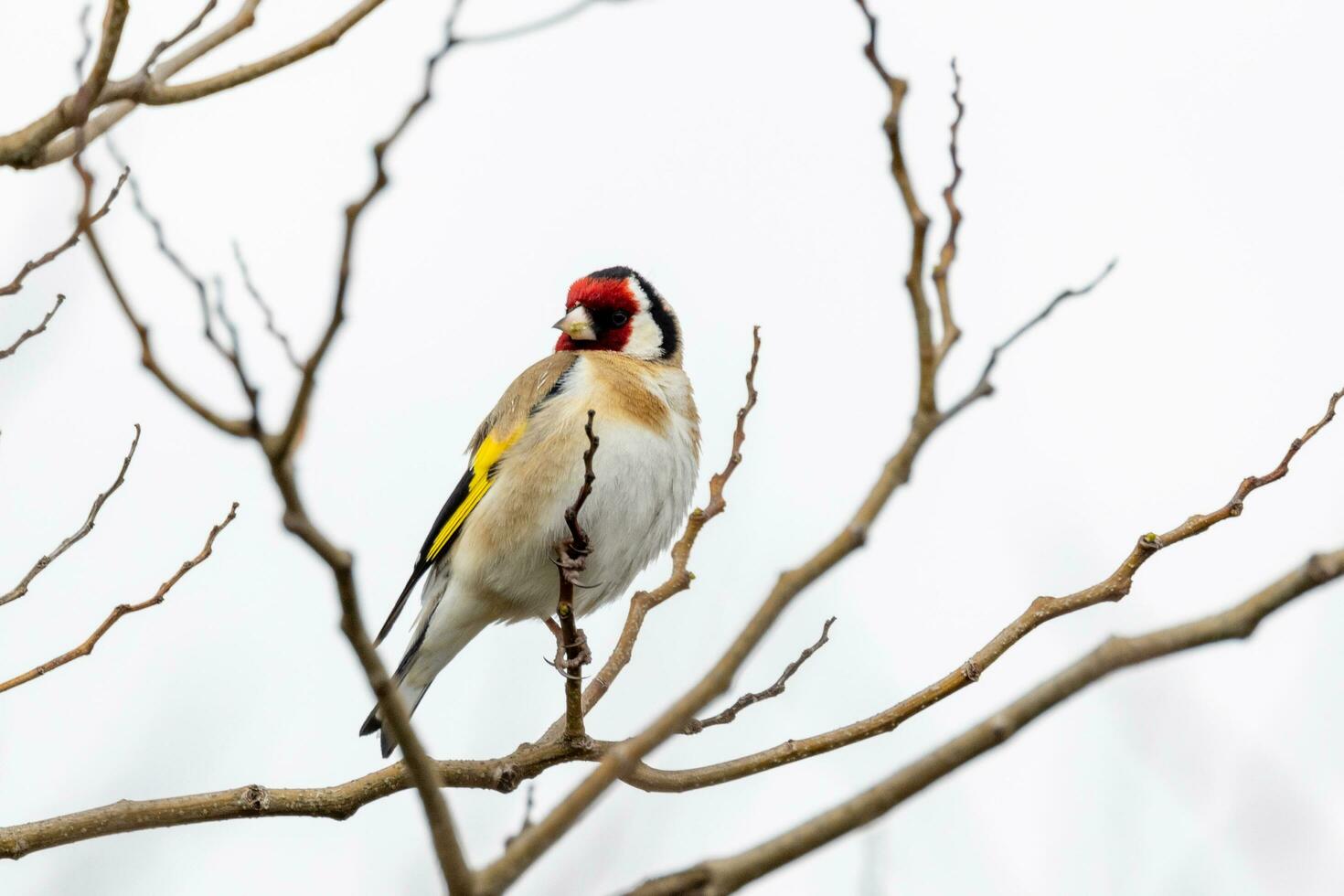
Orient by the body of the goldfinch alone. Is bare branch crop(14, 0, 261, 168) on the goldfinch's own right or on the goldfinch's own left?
on the goldfinch's own right

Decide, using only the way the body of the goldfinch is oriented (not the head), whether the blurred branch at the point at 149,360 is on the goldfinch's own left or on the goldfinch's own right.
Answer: on the goldfinch's own right

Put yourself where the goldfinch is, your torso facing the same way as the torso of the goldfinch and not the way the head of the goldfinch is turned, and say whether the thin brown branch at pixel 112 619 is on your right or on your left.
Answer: on your right

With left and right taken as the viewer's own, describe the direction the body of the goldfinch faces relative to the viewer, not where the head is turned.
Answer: facing the viewer and to the right of the viewer

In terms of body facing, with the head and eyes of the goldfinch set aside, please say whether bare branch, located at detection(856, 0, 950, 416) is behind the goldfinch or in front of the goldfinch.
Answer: in front
